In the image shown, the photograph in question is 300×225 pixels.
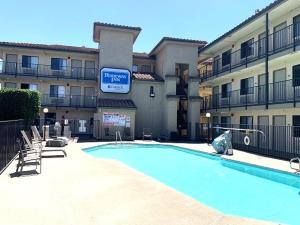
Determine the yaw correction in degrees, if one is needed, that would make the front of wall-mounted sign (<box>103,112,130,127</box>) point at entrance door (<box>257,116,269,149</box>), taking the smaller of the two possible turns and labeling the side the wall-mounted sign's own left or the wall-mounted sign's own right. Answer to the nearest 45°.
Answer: approximately 45° to the wall-mounted sign's own left

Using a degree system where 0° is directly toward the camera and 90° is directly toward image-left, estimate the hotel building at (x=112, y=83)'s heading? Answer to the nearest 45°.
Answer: approximately 0°

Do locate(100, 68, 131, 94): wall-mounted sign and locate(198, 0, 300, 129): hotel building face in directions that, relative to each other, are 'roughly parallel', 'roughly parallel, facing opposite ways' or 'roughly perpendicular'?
roughly perpendicular

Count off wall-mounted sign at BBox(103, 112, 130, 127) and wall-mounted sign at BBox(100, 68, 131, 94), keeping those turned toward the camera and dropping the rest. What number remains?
2

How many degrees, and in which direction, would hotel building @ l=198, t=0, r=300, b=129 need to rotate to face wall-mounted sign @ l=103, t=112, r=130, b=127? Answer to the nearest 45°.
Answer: approximately 45° to its right

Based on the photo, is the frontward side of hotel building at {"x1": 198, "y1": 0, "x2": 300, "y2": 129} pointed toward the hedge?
yes

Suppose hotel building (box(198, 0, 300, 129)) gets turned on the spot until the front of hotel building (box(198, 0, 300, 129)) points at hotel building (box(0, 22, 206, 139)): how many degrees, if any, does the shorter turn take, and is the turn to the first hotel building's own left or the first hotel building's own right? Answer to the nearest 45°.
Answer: approximately 45° to the first hotel building's own right

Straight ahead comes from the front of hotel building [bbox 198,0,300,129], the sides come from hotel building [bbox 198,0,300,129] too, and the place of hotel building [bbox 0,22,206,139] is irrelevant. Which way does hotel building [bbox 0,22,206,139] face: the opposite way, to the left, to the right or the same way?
to the left

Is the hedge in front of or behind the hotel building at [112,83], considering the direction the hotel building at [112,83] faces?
in front

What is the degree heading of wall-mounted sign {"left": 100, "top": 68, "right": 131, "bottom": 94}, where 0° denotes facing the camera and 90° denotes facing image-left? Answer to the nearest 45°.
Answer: approximately 0°

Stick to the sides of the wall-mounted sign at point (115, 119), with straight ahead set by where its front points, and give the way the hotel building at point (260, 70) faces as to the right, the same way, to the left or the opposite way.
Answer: to the right
